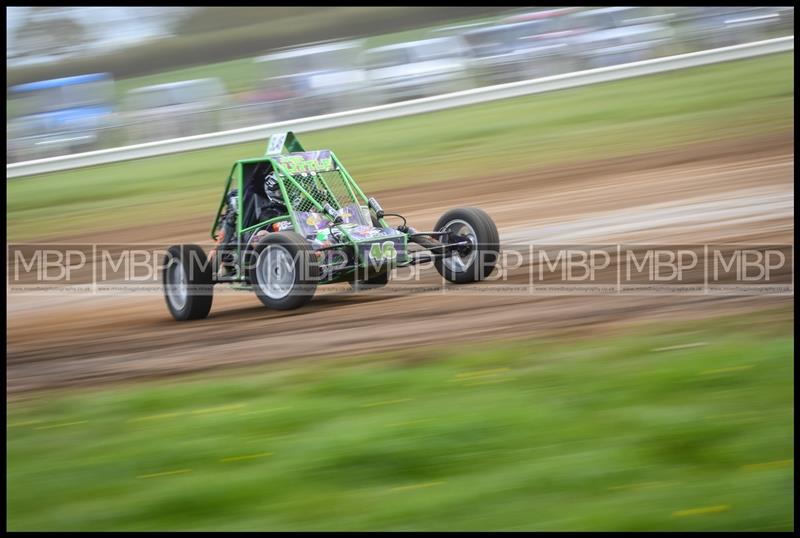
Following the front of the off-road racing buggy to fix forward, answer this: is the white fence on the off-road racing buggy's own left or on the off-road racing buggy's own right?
on the off-road racing buggy's own left

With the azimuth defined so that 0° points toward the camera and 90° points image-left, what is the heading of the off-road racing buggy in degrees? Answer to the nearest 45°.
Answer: approximately 315°
